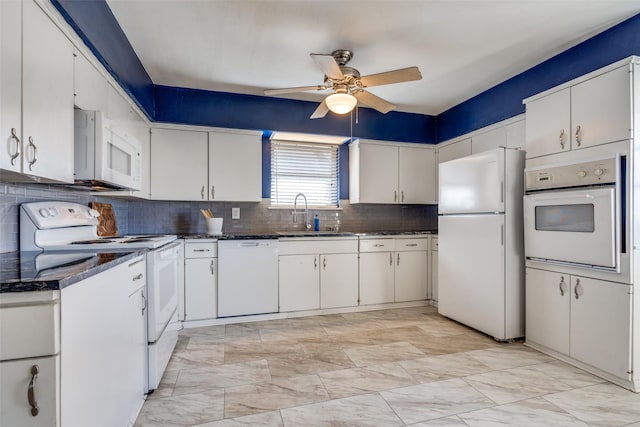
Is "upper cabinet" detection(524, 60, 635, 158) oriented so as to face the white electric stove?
yes

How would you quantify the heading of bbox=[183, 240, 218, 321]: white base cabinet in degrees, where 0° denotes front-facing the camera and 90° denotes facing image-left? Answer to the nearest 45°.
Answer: approximately 0°

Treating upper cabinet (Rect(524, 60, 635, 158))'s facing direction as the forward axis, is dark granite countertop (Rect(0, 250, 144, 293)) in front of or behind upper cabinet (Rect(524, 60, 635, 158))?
in front

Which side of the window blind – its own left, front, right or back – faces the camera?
front

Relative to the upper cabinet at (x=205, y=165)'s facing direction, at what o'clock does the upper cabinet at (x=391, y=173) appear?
the upper cabinet at (x=391, y=173) is roughly at 9 o'clock from the upper cabinet at (x=205, y=165).

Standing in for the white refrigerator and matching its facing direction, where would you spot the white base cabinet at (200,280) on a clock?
The white base cabinet is roughly at 1 o'clock from the white refrigerator.

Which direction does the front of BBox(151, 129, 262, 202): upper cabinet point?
toward the camera

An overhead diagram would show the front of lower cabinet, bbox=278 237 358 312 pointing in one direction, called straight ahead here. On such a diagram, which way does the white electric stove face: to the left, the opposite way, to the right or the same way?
to the left

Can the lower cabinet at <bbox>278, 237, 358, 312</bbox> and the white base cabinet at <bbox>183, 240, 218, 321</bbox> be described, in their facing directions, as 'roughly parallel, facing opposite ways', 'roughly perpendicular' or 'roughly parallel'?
roughly parallel

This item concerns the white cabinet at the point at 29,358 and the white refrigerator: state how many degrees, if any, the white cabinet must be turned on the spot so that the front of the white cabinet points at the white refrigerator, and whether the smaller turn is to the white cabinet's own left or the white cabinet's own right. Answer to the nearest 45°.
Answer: approximately 90° to the white cabinet's own left

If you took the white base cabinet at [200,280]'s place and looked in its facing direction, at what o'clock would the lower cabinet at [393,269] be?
The lower cabinet is roughly at 9 o'clock from the white base cabinet.

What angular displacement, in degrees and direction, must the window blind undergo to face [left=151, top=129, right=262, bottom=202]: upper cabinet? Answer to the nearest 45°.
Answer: approximately 45° to its right

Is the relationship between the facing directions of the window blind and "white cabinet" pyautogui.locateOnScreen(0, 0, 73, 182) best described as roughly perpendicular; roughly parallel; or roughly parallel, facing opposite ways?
roughly perpendicular

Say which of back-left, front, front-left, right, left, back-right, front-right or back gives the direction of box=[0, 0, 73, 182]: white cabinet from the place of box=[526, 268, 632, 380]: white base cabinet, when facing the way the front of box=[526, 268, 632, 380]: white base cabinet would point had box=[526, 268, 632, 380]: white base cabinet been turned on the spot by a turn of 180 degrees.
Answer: back
